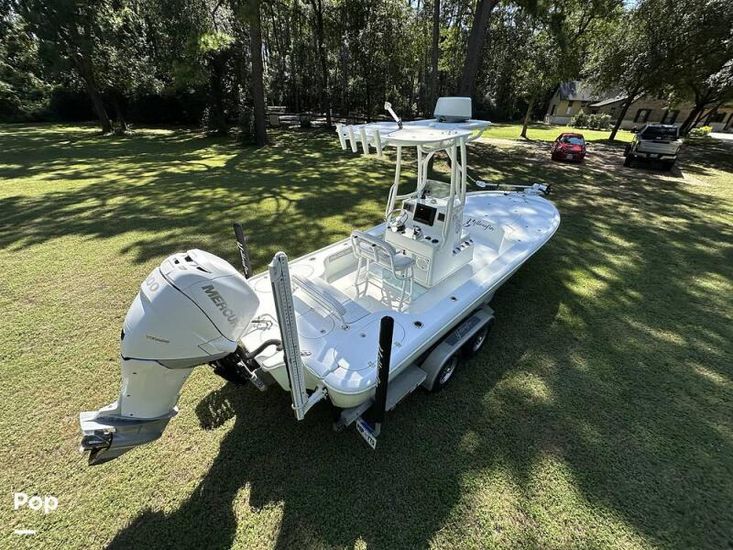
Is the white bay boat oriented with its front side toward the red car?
yes

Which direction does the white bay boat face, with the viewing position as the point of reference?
facing away from the viewer and to the right of the viewer

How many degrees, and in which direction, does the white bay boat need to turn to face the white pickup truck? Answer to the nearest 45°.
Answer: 0° — it already faces it
